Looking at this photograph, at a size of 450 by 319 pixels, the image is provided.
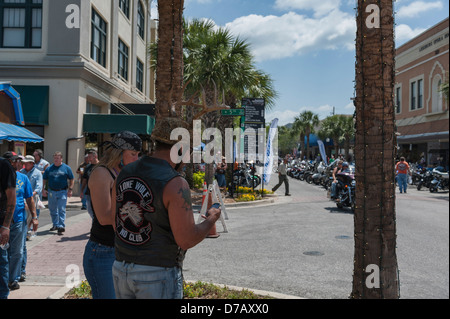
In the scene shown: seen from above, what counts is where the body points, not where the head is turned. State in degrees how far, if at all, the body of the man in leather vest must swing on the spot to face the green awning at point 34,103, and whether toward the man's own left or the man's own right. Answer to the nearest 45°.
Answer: approximately 45° to the man's own left

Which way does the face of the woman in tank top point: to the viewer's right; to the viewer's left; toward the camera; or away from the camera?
to the viewer's right

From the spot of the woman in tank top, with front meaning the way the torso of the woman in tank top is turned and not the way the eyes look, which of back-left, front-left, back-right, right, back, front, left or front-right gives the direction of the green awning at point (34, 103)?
left

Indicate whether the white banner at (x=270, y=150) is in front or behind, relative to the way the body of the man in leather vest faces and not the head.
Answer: in front

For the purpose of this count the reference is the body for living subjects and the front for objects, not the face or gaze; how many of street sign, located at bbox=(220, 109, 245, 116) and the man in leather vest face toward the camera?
1

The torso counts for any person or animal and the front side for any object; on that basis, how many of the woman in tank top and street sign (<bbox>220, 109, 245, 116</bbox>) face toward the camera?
1

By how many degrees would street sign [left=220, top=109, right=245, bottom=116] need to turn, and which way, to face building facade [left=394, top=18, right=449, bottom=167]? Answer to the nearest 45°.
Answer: approximately 135° to its left

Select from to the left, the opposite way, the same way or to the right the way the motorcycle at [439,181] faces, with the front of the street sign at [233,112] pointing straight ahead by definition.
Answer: to the right

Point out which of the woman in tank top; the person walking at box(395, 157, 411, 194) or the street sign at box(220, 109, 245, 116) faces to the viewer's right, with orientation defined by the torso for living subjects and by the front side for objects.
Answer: the woman in tank top
